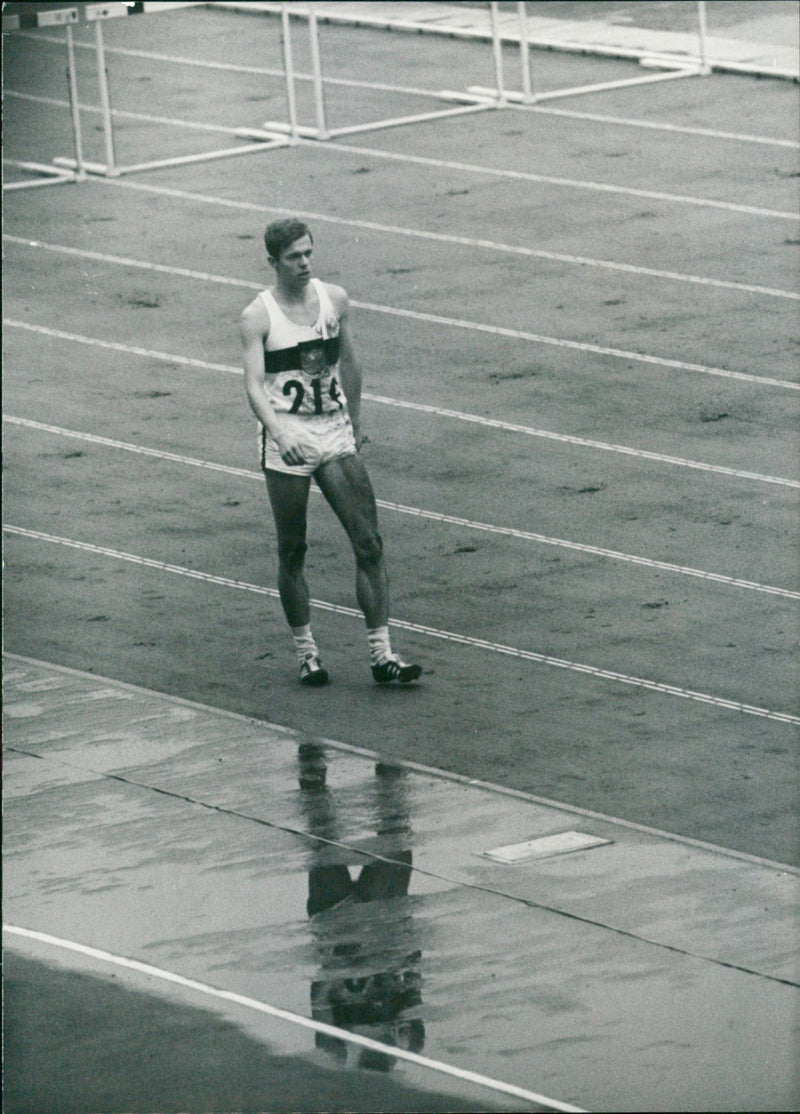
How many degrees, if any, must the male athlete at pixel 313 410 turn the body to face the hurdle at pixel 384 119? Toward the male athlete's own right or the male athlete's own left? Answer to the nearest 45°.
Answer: approximately 135° to the male athlete's own left

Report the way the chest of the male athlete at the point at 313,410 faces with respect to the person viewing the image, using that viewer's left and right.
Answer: facing the viewer and to the right of the viewer

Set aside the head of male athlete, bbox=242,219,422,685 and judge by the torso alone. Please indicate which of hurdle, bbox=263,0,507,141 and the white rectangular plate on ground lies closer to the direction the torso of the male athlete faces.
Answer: the white rectangular plate on ground

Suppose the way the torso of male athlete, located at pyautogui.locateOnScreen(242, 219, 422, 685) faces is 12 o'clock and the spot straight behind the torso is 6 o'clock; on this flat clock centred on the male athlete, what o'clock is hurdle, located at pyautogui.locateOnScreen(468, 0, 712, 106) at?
The hurdle is roughly at 8 o'clock from the male athlete.

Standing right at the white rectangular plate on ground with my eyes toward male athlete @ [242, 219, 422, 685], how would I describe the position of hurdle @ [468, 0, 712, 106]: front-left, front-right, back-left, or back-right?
front-right

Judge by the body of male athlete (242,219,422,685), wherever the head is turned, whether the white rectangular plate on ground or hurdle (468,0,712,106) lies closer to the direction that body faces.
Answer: the white rectangular plate on ground

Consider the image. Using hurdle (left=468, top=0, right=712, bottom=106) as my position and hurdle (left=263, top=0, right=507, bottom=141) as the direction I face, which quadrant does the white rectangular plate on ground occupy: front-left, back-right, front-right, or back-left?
front-left

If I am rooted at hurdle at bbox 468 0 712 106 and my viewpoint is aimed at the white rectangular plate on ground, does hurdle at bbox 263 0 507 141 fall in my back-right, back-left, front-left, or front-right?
front-right

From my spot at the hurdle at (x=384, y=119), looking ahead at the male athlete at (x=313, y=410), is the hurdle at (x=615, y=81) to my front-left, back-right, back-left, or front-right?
back-left

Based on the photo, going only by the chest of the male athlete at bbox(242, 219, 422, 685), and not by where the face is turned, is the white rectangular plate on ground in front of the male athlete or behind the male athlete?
in front
